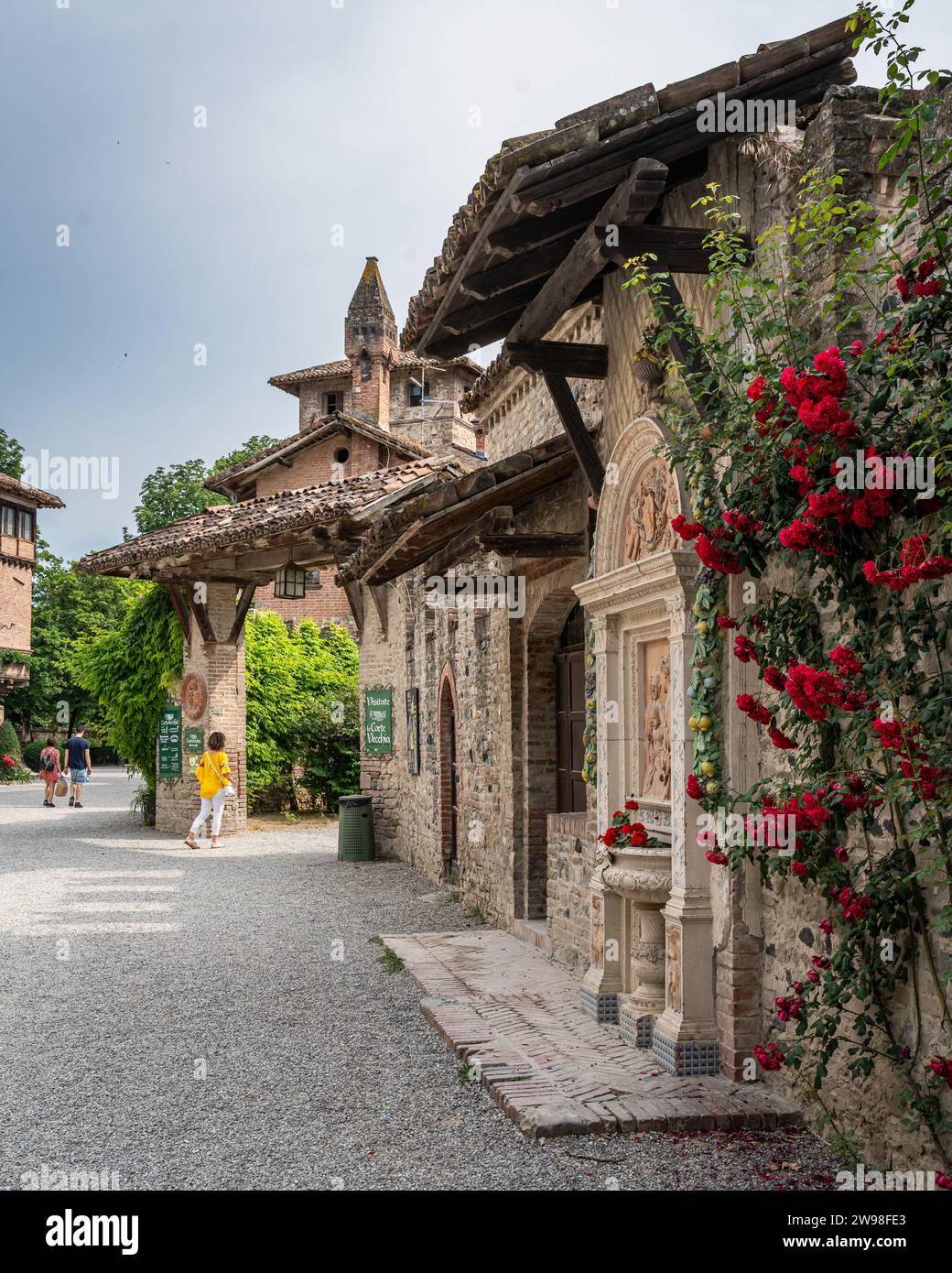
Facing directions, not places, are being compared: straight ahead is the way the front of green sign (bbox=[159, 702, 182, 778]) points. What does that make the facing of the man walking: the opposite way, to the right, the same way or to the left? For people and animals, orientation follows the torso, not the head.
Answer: the opposite way

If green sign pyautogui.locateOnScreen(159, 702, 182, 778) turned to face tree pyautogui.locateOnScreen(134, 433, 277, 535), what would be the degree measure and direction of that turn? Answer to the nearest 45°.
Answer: approximately 180°

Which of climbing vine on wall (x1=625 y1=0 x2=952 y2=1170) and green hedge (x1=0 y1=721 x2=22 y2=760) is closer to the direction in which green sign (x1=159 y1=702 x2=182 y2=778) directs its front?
the climbing vine on wall

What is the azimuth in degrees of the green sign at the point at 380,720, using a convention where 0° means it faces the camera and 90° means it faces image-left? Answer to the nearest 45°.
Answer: approximately 0°

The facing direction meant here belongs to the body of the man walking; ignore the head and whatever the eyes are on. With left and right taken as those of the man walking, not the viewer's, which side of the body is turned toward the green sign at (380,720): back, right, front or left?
back

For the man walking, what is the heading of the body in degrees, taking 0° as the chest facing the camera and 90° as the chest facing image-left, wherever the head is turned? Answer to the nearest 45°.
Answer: approximately 180°

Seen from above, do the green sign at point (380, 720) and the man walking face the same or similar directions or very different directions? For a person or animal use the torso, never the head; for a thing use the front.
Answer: very different directions

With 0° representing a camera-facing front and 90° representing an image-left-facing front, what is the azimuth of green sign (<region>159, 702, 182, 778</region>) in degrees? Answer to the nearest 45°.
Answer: approximately 0°
